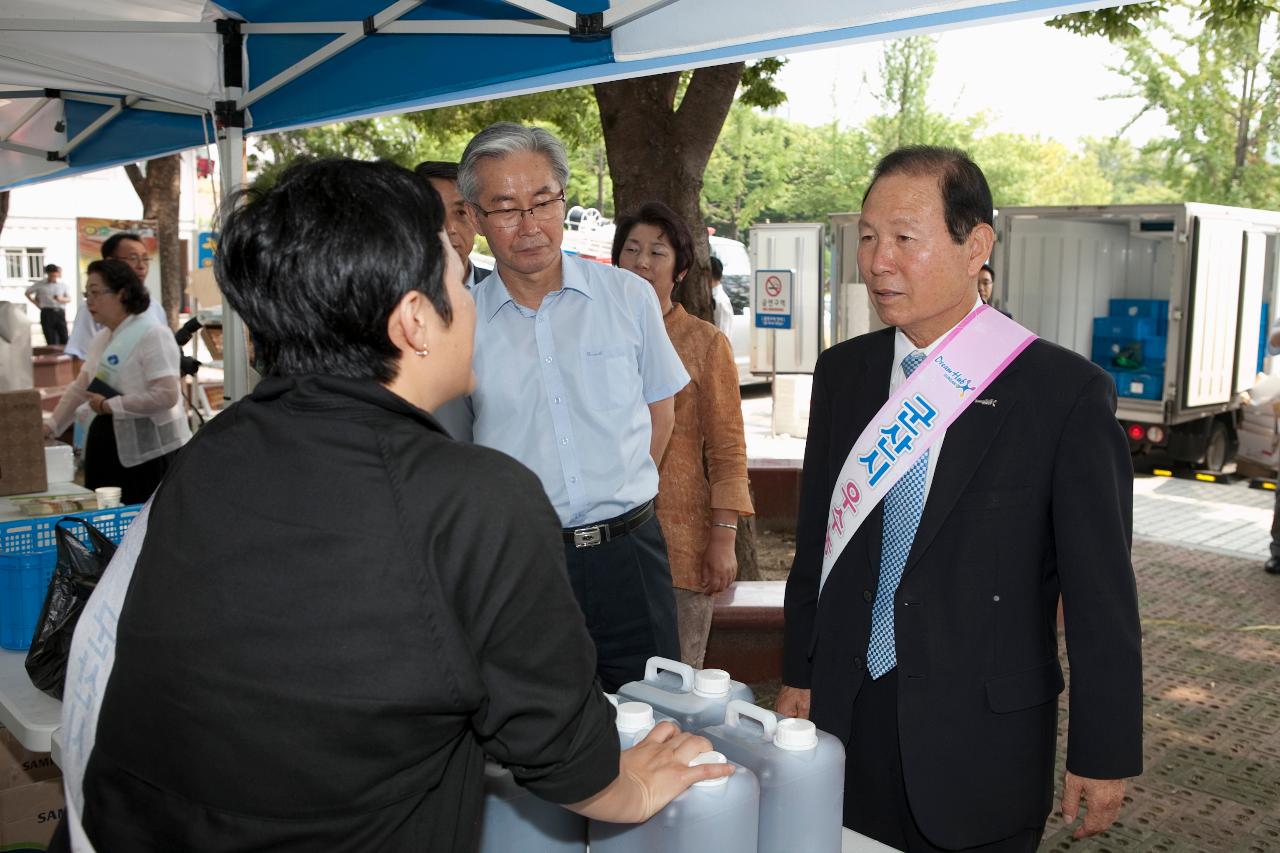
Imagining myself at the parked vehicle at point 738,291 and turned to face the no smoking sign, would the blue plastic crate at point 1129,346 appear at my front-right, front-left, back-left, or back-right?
front-left

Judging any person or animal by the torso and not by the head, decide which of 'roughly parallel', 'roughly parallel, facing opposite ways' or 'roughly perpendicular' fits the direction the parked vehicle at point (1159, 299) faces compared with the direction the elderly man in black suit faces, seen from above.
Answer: roughly parallel, facing opposite ways

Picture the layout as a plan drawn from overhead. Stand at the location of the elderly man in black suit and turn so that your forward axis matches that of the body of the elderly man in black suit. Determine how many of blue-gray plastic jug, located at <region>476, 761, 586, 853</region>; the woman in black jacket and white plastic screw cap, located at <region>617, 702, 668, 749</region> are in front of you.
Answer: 3

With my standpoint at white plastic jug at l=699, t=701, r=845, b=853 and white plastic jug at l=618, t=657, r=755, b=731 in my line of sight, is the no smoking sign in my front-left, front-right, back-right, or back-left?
front-right

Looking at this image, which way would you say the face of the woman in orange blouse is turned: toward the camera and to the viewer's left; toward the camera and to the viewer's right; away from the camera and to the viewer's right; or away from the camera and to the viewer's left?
toward the camera and to the viewer's left

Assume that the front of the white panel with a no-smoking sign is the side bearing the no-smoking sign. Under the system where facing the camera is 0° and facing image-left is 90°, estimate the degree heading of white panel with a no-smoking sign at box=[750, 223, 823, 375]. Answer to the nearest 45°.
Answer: approximately 0°

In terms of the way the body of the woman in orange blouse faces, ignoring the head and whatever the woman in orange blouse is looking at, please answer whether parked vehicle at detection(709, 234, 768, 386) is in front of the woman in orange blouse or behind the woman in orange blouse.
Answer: behind

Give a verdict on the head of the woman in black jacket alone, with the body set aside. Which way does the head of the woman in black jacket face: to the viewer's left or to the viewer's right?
to the viewer's right

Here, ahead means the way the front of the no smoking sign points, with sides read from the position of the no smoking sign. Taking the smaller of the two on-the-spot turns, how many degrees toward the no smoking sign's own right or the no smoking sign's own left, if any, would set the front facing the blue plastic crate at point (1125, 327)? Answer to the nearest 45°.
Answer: approximately 90° to the no smoking sign's own left

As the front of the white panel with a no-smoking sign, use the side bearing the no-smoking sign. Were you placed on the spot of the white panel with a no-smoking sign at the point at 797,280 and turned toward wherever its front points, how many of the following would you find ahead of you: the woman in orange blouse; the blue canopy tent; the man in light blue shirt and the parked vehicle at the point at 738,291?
3

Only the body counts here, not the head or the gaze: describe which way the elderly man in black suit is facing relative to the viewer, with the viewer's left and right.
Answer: facing the viewer and to the left of the viewer

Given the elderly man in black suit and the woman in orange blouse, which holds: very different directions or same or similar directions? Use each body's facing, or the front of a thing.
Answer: same or similar directions

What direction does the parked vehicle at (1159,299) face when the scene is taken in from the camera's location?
facing away from the viewer and to the right of the viewer

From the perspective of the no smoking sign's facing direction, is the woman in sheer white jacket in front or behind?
in front

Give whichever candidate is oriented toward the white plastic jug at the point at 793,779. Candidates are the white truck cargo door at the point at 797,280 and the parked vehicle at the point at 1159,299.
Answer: the white truck cargo door

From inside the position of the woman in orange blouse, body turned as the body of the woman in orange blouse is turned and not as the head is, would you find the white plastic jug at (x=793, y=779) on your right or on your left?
on your left

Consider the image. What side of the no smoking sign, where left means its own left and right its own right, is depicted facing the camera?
front
